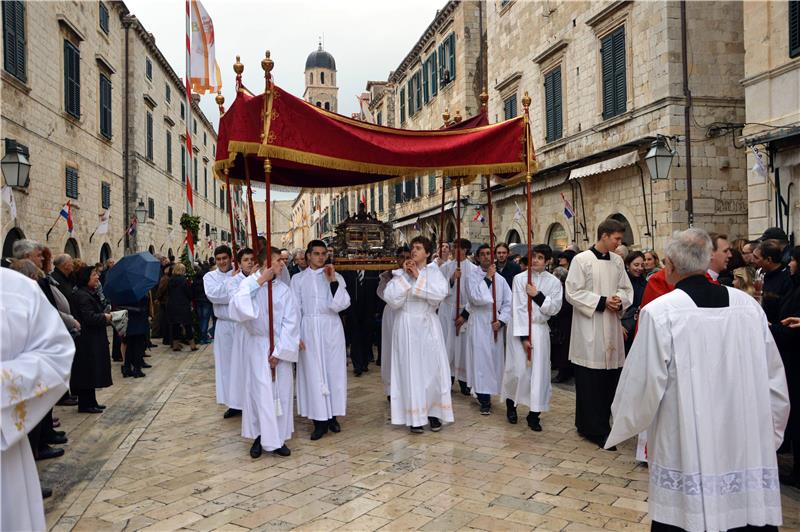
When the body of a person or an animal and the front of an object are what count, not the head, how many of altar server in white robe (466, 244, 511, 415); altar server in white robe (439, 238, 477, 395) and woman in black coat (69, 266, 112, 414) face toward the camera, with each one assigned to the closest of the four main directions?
2

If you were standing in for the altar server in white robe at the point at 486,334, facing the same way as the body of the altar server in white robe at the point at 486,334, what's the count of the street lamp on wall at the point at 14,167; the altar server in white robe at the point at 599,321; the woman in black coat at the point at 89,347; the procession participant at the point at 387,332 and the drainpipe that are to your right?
3

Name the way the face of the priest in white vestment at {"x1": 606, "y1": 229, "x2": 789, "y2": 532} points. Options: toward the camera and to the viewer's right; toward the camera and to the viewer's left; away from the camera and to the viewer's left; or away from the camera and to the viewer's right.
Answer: away from the camera and to the viewer's left

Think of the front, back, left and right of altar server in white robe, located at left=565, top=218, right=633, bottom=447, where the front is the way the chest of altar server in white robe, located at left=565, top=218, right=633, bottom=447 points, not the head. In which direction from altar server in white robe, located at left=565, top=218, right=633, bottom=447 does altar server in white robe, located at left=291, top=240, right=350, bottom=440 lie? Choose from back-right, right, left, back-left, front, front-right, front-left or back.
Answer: back-right

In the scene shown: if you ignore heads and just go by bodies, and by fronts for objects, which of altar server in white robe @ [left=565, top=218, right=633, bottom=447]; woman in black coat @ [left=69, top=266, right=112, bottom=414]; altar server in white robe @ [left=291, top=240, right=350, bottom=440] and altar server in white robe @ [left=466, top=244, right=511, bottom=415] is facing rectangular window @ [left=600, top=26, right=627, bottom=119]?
the woman in black coat

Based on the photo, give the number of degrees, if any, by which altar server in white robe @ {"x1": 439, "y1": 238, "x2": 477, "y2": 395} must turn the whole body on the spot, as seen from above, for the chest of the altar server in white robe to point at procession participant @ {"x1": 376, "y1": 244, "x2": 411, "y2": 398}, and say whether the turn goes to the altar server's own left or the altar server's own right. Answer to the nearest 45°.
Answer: approximately 45° to the altar server's own right

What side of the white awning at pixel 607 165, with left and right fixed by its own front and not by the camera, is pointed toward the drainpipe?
left

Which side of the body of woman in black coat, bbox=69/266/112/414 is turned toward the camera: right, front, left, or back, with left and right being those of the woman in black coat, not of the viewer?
right
